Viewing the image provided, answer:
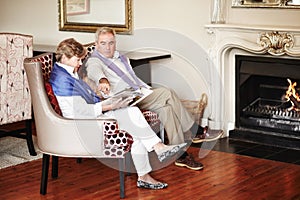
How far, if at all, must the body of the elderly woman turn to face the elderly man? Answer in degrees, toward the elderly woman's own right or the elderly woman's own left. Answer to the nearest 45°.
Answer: approximately 45° to the elderly woman's own left

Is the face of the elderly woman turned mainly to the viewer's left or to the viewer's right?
to the viewer's right

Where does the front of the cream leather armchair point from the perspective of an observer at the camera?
facing to the right of the viewer

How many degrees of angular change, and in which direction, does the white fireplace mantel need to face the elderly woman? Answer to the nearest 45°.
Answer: approximately 45° to its right

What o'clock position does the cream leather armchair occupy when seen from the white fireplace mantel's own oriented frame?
The cream leather armchair is roughly at 1 o'clock from the white fireplace mantel.

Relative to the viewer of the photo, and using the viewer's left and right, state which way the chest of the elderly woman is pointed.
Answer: facing to the right of the viewer

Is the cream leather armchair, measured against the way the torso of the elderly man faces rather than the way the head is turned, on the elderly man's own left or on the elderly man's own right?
on the elderly man's own right

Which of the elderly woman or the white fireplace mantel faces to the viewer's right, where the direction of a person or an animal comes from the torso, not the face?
the elderly woman

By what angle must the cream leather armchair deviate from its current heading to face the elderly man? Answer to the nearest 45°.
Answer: approximately 45° to its left

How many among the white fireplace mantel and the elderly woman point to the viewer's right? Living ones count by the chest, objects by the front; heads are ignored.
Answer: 1
